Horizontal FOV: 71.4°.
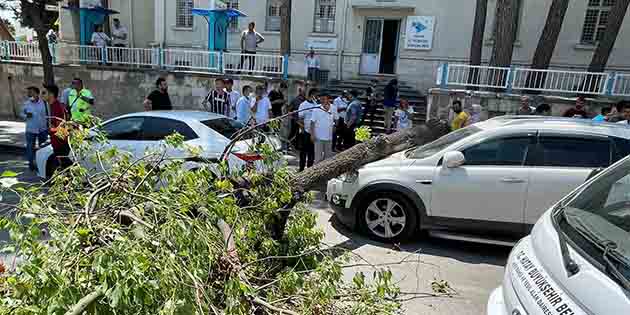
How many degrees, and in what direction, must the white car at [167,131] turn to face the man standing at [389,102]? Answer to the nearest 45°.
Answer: approximately 90° to its right

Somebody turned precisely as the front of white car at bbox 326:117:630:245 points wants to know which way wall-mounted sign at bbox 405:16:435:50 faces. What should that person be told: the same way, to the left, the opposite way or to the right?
to the left

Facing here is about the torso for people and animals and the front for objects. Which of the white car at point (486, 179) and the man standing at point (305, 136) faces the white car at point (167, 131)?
the white car at point (486, 179)

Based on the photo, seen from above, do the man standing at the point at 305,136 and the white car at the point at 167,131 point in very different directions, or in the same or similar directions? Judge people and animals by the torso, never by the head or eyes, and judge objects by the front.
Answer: very different directions

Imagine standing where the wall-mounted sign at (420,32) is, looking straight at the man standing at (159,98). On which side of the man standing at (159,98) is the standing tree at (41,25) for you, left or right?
right

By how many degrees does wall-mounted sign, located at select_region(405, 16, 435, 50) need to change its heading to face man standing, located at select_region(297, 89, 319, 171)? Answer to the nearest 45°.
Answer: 0° — it already faces them

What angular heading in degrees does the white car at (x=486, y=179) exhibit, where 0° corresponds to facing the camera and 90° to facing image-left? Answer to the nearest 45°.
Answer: approximately 90°

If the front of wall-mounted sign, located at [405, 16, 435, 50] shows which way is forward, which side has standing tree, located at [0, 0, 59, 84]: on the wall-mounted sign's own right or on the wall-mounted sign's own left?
on the wall-mounted sign's own right

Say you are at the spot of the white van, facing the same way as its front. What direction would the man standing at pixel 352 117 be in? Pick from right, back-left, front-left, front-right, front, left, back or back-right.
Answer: right

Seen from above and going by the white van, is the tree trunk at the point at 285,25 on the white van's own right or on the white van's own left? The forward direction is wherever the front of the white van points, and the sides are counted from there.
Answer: on the white van's own right
